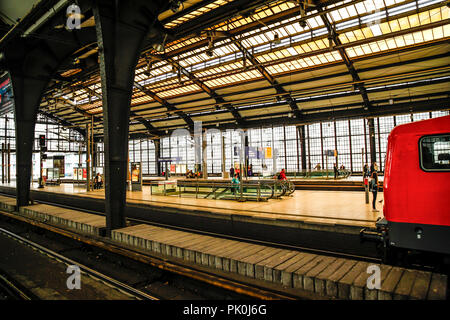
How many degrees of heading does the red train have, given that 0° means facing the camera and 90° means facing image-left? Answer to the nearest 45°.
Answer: approximately 90°

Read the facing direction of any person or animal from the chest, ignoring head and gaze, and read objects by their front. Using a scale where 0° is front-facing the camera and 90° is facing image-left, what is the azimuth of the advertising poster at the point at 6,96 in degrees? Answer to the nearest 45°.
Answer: approximately 315°

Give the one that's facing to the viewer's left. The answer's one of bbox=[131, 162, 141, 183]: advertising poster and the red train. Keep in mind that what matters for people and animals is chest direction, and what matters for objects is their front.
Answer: the red train

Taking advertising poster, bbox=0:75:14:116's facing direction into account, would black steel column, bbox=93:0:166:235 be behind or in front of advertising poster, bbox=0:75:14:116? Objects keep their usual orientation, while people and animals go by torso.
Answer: in front

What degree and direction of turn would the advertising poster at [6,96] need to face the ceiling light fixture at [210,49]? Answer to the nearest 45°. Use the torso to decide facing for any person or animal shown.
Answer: approximately 45° to its left

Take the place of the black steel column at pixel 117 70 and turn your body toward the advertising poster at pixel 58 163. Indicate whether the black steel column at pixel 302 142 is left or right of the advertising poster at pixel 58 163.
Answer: right

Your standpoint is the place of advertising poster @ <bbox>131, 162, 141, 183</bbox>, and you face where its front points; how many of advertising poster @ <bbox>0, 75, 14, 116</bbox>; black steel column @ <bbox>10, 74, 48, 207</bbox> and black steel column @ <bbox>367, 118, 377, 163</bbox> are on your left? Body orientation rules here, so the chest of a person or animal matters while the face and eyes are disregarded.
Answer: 1

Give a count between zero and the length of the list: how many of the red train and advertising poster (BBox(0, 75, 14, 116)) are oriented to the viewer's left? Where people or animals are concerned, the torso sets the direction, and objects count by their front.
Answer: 1

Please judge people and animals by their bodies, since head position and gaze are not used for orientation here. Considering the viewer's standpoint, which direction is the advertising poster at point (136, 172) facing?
facing the viewer

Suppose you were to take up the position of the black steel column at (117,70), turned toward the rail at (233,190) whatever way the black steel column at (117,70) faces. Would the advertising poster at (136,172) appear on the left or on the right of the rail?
left

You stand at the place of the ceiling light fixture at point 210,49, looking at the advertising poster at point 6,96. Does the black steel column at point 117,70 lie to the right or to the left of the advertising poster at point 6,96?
left

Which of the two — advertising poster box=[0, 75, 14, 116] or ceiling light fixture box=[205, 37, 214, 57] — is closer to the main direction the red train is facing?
the advertising poster

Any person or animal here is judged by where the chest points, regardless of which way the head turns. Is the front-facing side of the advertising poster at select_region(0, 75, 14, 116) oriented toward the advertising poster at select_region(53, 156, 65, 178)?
no
